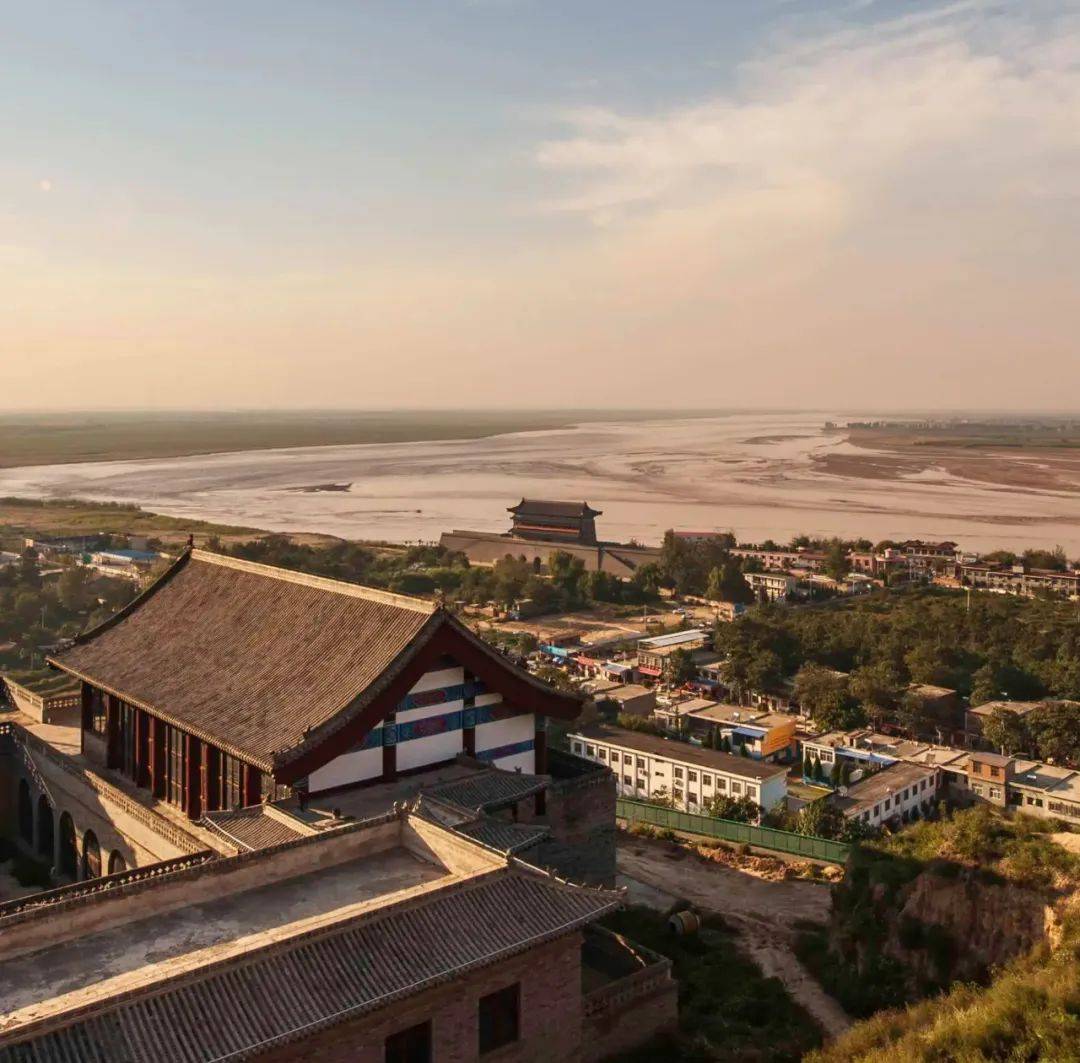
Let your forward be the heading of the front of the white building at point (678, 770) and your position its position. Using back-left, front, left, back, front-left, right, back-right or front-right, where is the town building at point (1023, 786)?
back-left

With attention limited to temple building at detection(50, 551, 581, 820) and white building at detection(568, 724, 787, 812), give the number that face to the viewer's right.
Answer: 0

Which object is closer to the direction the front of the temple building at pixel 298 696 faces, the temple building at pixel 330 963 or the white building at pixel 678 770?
the temple building

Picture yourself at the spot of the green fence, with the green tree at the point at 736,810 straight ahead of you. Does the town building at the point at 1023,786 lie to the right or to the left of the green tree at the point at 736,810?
right

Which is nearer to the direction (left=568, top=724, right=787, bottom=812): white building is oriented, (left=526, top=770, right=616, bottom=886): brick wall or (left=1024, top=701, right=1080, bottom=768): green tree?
the brick wall

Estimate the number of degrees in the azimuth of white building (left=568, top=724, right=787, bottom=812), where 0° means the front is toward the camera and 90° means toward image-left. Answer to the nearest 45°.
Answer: approximately 45°
